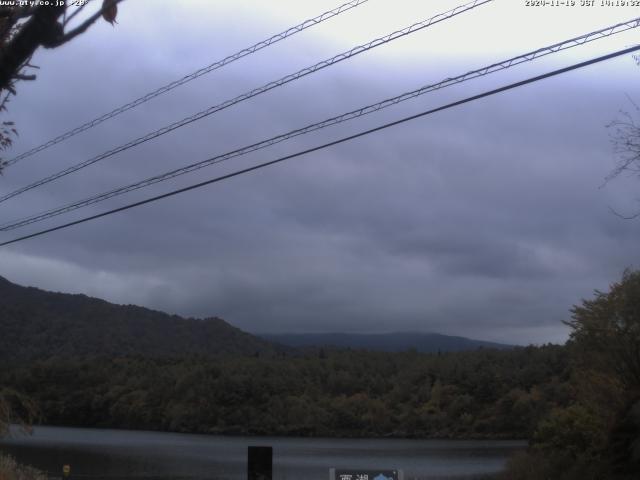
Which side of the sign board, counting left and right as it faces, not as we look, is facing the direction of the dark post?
right

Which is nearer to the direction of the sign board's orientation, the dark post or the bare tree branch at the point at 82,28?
the bare tree branch

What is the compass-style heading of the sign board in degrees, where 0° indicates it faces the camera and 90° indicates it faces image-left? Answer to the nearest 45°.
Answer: approximately 0°

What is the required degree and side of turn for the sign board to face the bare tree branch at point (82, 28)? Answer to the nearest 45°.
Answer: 0° — it already faces it
